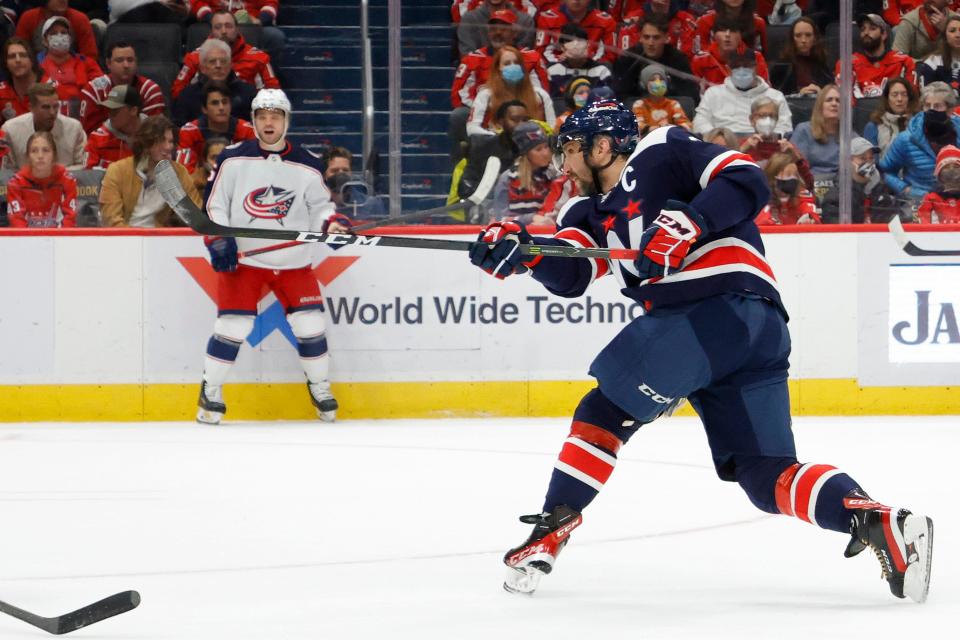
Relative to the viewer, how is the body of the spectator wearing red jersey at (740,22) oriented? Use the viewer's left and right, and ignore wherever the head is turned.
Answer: facing the viewer

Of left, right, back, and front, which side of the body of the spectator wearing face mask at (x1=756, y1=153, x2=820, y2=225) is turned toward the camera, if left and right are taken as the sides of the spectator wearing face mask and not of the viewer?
front

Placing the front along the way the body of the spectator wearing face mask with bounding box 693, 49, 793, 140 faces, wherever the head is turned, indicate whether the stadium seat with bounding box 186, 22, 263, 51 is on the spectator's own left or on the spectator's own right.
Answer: on the spectator's own right

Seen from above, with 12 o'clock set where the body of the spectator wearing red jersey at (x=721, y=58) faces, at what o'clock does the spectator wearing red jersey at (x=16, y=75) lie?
the spectator wearing red jersey at (x=16, y=75) is roughly at 3 o'clock from the spectator wearing red jersey at (x=721, y=58).

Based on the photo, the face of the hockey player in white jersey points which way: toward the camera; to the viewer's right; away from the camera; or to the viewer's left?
toward the camera

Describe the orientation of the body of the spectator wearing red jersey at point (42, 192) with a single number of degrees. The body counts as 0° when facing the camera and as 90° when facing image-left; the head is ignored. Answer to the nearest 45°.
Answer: approximately 0°

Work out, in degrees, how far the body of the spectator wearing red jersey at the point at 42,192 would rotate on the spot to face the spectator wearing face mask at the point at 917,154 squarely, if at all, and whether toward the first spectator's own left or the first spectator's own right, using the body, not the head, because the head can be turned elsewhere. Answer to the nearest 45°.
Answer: approximately 90° to the first spectator's own left

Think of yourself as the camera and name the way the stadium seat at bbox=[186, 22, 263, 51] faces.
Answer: facing the viewer

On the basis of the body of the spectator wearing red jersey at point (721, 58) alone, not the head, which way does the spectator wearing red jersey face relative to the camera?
toward the camera

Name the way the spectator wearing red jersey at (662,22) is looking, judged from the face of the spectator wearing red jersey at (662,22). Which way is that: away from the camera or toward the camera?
toward the camera

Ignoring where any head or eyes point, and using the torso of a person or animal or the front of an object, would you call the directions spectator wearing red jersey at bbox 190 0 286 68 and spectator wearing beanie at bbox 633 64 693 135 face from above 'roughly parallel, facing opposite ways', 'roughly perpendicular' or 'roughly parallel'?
roughly parallel

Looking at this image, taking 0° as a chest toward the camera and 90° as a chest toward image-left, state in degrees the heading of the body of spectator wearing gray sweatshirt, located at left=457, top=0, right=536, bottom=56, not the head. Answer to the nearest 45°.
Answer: approximately 0°

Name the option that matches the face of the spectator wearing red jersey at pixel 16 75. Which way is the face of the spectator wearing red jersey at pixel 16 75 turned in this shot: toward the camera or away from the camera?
toward the camera

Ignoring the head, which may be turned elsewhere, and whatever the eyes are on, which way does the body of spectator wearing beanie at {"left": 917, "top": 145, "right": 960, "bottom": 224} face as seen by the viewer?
toward the camera
